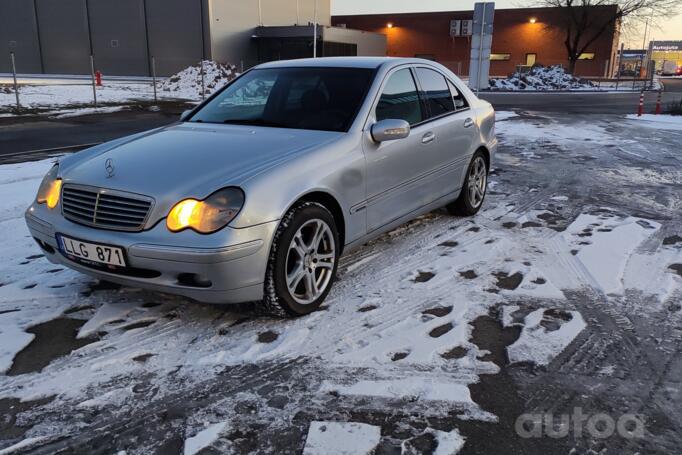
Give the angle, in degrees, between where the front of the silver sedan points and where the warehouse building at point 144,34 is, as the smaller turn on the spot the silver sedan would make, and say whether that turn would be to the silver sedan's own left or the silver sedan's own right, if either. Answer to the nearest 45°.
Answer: approximately 135° to the silver sedan's own right

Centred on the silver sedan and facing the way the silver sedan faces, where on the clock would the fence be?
The fence is roughly at 4 o'clock from the silver sedan.

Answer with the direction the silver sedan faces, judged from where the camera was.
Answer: facing the viewer and to the left of the viewer

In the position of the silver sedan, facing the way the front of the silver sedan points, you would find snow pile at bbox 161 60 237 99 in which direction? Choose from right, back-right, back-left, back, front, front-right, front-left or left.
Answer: back-right

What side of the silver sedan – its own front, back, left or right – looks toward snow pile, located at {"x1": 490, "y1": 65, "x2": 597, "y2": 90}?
back
